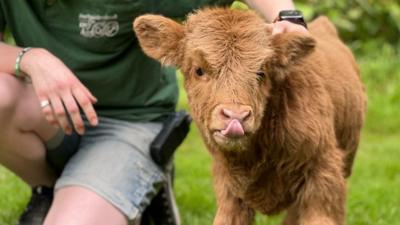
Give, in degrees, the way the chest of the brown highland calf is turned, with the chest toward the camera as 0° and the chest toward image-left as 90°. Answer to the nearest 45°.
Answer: approximately 45°
